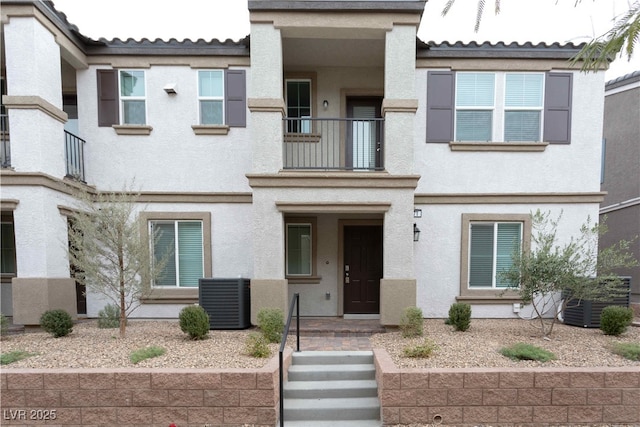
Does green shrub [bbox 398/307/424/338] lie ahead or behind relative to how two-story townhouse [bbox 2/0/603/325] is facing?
ahead

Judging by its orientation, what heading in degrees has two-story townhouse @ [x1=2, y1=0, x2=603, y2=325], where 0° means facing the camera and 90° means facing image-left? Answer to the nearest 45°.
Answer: approximately 0°

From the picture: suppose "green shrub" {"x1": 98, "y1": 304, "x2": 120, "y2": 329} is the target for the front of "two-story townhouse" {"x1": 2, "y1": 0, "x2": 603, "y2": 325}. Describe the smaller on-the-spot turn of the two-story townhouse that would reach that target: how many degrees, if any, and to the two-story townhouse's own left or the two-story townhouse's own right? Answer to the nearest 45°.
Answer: approximately 90° to the two-story townhouse's own right

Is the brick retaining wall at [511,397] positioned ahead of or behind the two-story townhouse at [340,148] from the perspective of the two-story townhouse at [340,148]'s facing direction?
ahead

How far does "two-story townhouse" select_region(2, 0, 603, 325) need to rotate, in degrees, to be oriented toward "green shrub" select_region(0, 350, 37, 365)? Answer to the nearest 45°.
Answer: approximately 45° to its right

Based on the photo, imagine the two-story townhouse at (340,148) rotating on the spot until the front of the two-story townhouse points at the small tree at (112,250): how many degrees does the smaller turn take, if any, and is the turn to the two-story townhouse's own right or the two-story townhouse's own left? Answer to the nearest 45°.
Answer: approximately 45° to the two-story townhouse's own right

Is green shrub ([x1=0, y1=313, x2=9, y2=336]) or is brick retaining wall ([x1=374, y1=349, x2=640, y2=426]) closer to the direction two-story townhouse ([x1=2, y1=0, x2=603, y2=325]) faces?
the brick retaining wall

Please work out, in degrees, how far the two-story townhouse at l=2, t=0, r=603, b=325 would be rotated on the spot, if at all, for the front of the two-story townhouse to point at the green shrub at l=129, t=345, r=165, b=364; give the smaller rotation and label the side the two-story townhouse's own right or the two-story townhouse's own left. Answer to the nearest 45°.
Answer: approximately 45° to the two-story townhouse's own right

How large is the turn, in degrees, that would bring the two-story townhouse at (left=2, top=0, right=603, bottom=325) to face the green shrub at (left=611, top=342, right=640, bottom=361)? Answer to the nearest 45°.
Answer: approximately 45° to its left
